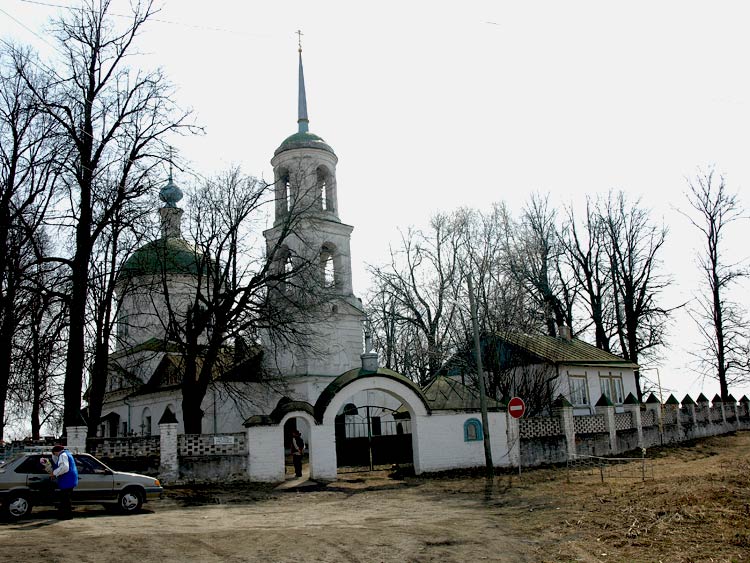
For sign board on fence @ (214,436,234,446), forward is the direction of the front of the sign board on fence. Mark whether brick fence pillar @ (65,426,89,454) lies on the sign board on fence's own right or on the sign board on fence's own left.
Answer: on the sign board on fence's own right

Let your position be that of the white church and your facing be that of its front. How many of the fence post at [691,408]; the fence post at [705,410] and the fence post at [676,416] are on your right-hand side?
0

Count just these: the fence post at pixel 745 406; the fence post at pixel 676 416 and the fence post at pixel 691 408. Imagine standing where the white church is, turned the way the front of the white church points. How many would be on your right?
0

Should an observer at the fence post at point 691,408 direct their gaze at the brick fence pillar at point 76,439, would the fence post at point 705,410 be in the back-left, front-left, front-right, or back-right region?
back-right

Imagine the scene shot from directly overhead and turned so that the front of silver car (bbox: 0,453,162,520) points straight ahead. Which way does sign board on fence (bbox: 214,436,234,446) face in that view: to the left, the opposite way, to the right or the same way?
to the right

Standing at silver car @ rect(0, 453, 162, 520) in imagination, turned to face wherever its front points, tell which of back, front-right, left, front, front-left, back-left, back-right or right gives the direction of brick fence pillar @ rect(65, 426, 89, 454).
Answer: left

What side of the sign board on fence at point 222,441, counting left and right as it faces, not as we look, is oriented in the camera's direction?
front

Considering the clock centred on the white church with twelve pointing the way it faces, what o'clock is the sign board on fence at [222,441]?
The sign board on fence is roughly at 2 o'clock from the white church.

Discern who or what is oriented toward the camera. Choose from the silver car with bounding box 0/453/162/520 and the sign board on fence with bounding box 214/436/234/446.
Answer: the sign board on fence

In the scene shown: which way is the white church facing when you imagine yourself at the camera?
facing the viewer and to the right of the viewer

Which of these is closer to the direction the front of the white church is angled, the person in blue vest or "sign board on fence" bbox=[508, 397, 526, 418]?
the sign board on fence

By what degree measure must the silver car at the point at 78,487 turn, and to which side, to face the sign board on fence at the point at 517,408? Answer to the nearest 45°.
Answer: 0° — it already faces it

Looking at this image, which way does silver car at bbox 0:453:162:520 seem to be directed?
to the viewer's right
